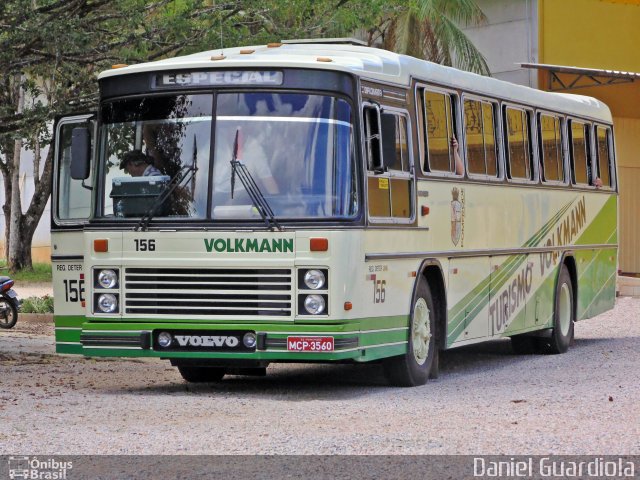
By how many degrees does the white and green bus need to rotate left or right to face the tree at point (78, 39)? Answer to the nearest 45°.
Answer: approximately 90° to its right

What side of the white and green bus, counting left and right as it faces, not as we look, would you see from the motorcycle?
right

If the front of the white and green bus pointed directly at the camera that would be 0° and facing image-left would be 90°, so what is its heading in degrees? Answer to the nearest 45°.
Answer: approximately 45°

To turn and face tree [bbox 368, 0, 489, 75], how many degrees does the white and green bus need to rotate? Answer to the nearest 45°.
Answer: approximately 135° to its right

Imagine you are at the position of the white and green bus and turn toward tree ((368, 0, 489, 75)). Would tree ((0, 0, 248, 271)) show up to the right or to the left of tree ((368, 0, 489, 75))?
left
